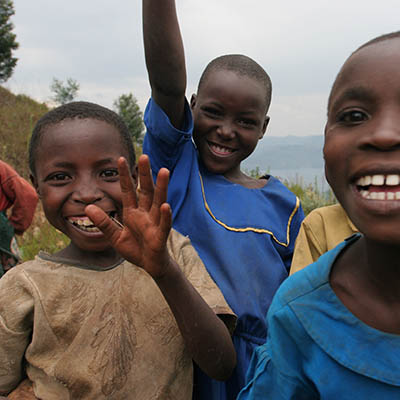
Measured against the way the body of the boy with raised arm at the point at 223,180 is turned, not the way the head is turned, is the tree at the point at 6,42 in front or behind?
behind

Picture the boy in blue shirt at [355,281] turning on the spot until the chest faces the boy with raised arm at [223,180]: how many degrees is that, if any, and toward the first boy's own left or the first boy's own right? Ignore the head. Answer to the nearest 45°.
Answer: approximately 135° to the first boy's own right

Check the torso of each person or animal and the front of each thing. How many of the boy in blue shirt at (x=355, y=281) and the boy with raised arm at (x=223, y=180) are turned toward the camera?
2

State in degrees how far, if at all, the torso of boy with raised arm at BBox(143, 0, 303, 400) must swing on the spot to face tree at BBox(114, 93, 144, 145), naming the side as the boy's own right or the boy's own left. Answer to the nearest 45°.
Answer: approximately 180°

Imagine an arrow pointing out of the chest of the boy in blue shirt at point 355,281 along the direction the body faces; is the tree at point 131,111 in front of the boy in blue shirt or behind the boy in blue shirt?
behind

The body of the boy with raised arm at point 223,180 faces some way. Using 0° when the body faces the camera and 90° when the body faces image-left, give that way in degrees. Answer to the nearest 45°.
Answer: approximately 0°
